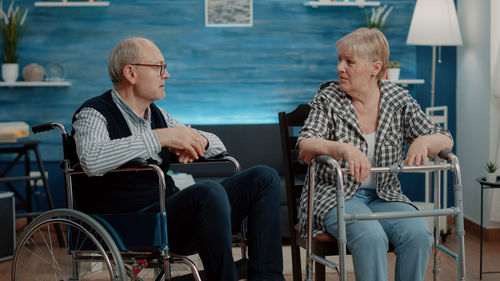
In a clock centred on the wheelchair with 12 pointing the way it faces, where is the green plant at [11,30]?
The green plant is roughly at 7 o'clock from the wheelchair.

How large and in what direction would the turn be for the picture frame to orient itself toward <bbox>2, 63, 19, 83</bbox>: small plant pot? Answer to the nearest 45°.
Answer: approximately 90° to its right

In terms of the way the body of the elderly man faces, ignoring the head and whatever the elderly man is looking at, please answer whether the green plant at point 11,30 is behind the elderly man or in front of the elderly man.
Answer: behind

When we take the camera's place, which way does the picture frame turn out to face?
facing the viewer

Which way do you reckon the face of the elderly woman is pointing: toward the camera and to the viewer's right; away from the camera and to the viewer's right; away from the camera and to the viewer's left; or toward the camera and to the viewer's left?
toward the camera and to the viewer's left

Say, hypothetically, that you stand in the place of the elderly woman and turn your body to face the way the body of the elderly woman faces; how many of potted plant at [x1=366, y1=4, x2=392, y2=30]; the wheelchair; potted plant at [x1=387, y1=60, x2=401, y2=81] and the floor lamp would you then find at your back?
3

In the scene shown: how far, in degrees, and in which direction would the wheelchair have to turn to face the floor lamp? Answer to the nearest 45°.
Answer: approximately 90° to its left

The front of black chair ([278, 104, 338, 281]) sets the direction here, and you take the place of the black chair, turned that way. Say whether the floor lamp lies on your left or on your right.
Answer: on your left

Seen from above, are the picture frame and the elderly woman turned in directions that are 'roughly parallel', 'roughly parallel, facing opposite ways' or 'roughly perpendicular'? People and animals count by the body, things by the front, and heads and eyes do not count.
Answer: roughly parallel

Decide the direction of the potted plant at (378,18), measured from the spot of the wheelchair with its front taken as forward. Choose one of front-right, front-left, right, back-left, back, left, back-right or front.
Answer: left

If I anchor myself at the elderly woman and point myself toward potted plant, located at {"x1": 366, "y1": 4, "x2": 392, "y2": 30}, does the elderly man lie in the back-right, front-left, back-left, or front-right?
back-left

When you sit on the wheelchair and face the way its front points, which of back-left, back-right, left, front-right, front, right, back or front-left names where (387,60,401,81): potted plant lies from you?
left
